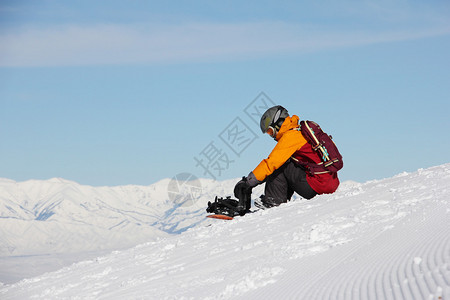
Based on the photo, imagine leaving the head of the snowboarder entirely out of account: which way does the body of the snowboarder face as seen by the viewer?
to the viewer's left
